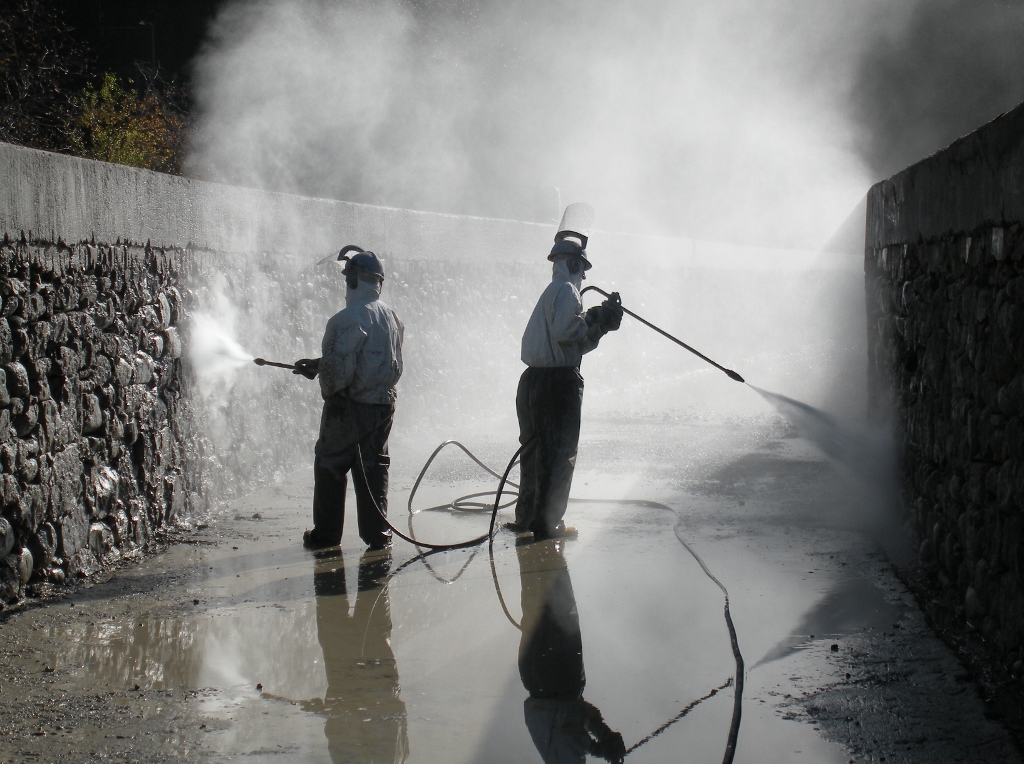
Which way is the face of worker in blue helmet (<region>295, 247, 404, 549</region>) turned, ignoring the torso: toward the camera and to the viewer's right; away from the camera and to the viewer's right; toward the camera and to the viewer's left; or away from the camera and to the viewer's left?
away from the camera and to the viewer's left

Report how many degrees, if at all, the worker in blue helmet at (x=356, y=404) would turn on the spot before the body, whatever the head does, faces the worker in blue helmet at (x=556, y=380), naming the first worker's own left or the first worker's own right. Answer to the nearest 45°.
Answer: approximately 135° to the first worker's own right

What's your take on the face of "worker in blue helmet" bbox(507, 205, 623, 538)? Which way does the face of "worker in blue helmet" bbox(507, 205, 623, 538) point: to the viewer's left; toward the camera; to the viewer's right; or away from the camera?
to the viewer's right

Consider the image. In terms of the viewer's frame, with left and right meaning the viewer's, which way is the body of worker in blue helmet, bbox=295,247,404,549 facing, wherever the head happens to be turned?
facing away from the viewer and to the left of the viewer
